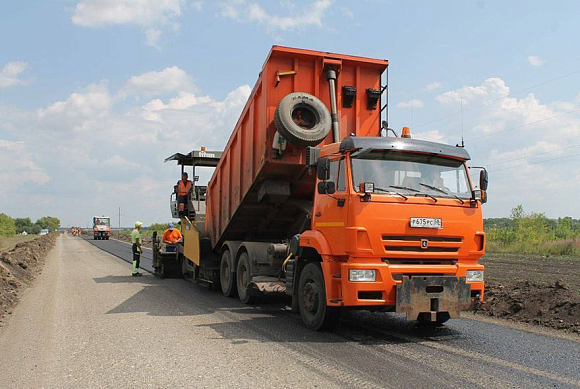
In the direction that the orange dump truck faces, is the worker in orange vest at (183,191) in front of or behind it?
behind

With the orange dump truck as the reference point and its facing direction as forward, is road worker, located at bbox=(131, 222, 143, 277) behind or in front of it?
behind

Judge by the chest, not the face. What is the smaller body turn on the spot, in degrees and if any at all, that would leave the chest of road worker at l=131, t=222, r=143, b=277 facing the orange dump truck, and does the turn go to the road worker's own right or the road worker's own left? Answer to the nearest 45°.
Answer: approximately 90° to the road worker's own right

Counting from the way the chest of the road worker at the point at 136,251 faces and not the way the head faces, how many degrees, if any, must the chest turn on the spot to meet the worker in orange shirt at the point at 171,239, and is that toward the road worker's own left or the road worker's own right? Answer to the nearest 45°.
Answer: approximately 45° to the road worker's own right

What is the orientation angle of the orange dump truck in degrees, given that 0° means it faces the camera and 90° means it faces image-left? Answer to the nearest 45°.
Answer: approximately 315°

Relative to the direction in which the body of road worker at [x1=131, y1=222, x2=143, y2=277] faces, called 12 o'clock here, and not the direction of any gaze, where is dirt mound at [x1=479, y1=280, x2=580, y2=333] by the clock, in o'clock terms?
The dirt mound is roughly at 2 o'clock from the road worker.

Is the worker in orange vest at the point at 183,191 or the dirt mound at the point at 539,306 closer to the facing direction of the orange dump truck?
the dirt mound

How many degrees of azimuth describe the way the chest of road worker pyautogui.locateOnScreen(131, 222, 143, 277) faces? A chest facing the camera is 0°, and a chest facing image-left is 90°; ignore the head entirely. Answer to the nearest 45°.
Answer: approximately 270°
